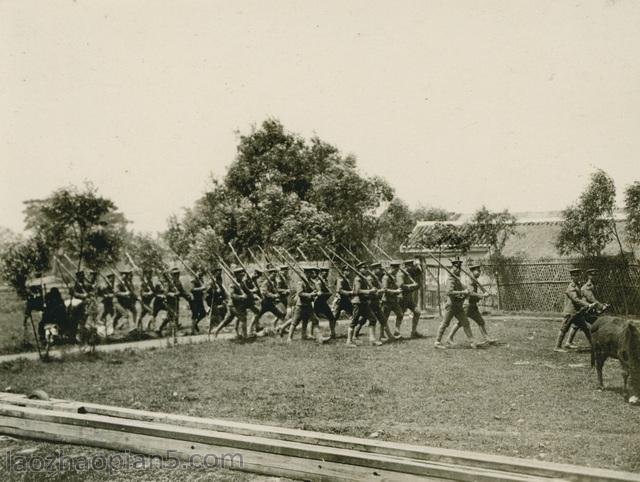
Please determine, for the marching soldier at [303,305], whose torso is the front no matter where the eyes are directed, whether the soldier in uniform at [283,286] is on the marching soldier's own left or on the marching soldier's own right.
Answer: on the marching soldier's own left

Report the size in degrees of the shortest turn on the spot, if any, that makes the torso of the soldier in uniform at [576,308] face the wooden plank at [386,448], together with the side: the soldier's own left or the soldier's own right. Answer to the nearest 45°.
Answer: approximately 90° to the soldier's own right

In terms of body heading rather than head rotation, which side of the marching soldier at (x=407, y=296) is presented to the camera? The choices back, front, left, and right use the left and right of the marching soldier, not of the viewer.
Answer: right

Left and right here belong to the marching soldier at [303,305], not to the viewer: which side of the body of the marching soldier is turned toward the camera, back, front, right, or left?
right

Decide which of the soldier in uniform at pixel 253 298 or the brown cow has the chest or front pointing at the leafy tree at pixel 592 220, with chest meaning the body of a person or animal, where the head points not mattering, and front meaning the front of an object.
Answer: the soldier in uniform

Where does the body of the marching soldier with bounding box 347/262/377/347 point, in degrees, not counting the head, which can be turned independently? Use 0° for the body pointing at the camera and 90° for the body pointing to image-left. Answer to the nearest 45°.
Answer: approximately 270°

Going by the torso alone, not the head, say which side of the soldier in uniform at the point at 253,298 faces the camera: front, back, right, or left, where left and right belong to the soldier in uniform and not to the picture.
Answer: right

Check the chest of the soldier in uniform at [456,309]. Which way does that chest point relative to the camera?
to the viewer's right

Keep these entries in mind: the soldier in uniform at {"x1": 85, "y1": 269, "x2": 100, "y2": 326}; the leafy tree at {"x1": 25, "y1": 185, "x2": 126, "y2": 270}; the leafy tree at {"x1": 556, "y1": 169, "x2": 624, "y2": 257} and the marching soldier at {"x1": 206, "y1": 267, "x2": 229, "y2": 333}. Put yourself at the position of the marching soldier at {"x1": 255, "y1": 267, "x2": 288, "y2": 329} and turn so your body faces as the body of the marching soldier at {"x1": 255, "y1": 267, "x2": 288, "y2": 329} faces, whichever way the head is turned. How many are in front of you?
1
